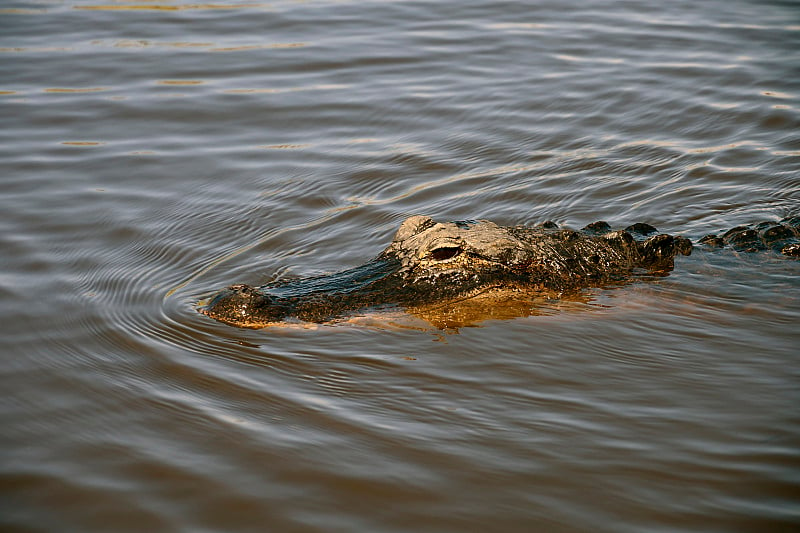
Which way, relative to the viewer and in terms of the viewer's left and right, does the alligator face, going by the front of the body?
facing the viewer and to the left of the viewer
